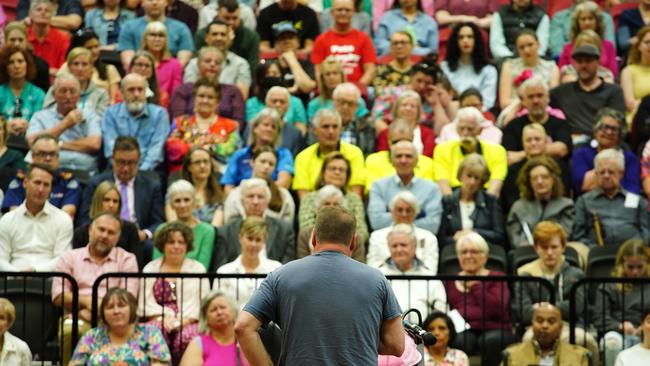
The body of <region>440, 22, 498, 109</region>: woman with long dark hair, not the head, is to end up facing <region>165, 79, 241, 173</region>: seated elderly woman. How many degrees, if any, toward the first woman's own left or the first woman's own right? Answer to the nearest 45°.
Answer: approximately 45° to the first woman's own right

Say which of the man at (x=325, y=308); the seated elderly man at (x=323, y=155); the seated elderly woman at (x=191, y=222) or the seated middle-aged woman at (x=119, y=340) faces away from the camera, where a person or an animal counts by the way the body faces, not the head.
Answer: the man

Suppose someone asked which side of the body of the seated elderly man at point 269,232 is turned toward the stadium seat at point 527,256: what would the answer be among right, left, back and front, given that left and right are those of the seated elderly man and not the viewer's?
left

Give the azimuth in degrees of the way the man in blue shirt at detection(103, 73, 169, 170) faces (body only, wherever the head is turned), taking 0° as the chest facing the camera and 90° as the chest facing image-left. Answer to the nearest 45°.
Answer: approximately 0°

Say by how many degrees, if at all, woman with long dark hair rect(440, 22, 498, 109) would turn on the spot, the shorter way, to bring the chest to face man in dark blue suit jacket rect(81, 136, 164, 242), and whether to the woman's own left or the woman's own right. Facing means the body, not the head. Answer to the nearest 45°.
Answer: approximately 45° to the woman's own right

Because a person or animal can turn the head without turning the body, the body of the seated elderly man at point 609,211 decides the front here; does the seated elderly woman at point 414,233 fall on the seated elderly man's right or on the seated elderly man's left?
on the seated elderly man's right

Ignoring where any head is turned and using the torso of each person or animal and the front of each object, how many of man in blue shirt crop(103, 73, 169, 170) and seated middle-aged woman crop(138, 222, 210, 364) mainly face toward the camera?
2
